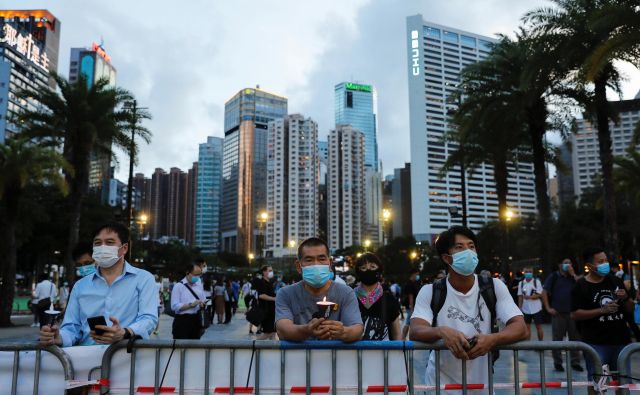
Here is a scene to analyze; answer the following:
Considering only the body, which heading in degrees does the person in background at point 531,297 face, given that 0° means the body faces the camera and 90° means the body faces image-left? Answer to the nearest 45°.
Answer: approximately 0°

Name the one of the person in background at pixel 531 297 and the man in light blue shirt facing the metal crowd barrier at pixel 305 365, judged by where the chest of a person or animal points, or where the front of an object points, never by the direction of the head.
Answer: the person in background

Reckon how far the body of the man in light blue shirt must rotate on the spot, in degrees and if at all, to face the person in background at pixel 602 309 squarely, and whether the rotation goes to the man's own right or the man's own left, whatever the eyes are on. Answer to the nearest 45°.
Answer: approximately 135° to the man's own left

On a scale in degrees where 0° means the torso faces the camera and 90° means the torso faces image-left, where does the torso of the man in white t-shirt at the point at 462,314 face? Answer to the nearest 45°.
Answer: approximately 0°
